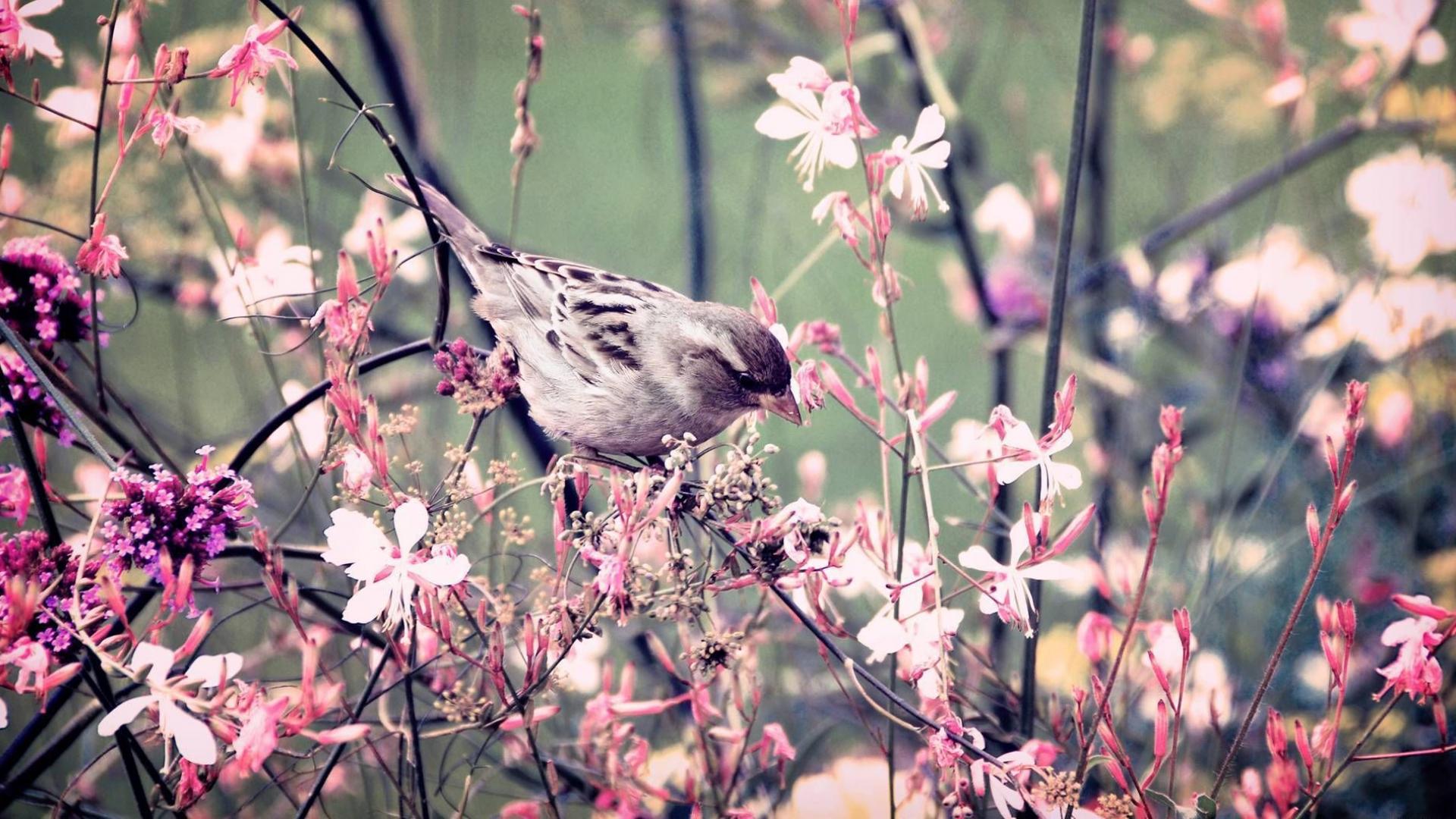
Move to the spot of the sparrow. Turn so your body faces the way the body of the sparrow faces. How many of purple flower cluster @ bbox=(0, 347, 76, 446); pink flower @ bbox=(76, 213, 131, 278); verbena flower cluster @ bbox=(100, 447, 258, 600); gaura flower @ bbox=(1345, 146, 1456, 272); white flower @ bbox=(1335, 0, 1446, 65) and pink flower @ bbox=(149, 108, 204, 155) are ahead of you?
2

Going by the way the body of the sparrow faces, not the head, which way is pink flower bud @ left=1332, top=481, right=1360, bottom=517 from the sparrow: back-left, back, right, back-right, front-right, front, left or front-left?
front-right

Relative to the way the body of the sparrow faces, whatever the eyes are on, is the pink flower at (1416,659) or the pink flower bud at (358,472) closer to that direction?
the pink flower

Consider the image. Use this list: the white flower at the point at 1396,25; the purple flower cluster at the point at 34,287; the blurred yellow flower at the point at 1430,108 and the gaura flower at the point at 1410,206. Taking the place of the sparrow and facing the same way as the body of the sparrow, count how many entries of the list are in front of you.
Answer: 3

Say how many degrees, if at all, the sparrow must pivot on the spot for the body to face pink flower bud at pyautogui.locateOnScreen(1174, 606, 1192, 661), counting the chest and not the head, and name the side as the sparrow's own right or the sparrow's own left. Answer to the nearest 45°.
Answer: approximately 45° to the sparrow's own right

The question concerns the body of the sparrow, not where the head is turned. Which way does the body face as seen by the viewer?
to the viewer's right

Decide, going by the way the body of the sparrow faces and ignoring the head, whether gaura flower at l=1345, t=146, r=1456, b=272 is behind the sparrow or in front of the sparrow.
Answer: in front

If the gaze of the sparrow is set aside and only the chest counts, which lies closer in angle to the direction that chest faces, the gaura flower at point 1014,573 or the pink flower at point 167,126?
the gaura flower

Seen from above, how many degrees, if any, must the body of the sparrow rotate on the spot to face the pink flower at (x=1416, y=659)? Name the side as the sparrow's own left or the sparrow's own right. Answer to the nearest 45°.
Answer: approximately 45° to the sparrow's own right

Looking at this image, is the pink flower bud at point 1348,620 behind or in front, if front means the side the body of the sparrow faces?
in front

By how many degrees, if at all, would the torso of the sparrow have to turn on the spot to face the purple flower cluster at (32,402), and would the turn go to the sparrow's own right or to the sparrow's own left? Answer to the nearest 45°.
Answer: approximately 135° to the sparrow's own right

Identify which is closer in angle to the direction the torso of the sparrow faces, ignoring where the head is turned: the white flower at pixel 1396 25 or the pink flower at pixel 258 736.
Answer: the white flower

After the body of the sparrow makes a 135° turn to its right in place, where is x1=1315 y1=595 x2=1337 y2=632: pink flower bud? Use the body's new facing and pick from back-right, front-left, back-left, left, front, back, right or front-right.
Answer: left

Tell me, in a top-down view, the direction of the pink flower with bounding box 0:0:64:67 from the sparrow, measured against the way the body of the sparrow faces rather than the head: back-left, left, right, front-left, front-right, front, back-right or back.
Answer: back-right
